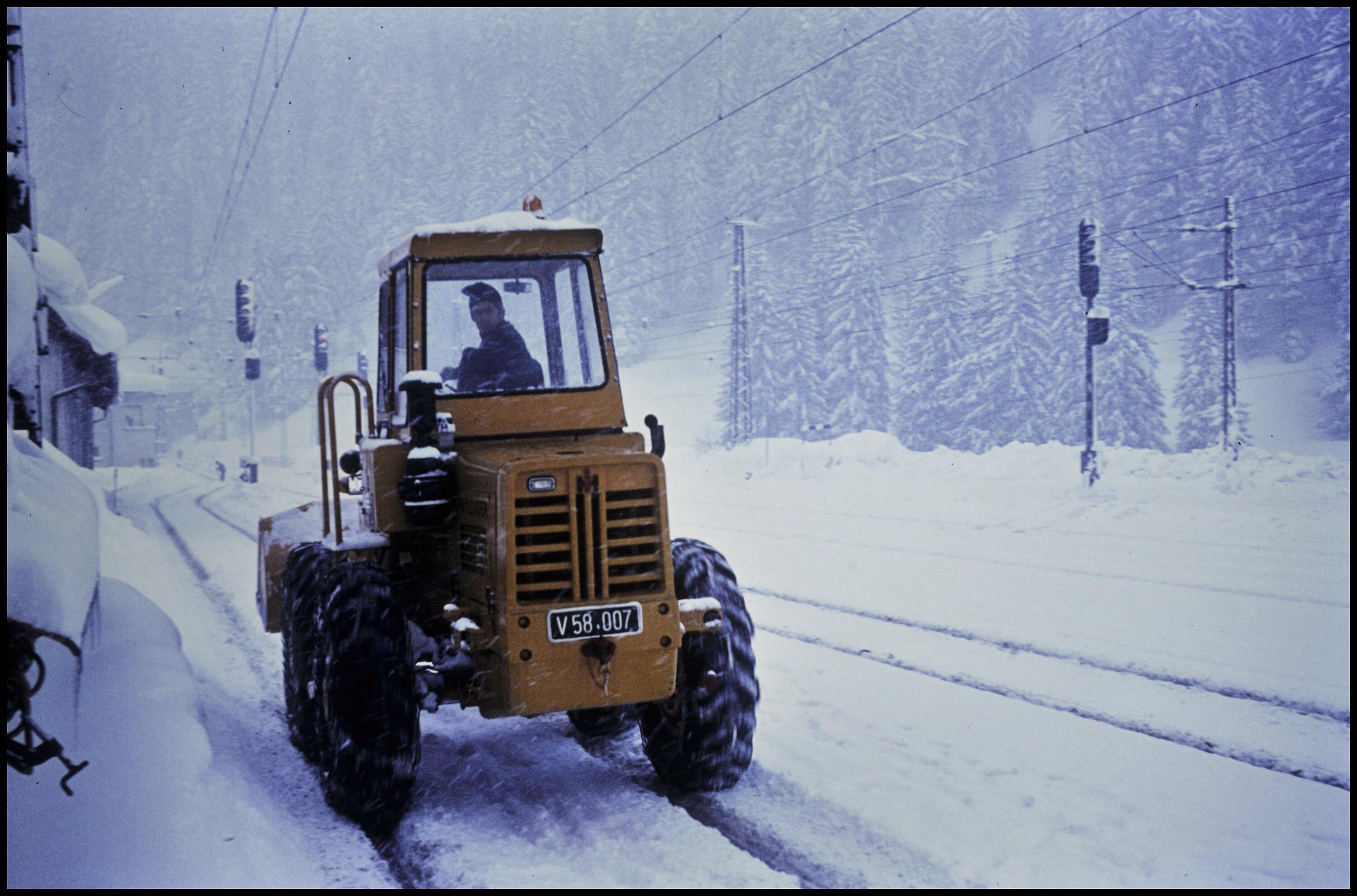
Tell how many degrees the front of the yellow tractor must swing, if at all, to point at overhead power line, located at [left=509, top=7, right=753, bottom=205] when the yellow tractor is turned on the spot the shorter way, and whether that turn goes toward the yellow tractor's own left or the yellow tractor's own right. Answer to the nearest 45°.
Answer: approximately 45° to the yellow tractor's own right

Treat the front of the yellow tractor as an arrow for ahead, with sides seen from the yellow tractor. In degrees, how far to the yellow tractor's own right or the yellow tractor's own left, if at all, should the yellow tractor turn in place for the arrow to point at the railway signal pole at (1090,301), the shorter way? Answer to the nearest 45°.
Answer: approximately 90° to the yellow tractor's own right

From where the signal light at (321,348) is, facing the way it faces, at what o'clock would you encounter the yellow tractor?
The yellow tractor is roughly at 12 o'clock from the signal light.

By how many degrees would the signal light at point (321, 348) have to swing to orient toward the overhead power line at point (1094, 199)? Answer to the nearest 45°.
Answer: approximately 90° to its left

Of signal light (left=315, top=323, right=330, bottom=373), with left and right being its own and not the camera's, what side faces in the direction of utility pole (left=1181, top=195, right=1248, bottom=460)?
left

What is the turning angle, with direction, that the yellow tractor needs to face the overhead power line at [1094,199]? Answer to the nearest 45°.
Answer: approximately 90° to its right

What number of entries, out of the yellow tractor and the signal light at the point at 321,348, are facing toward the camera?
1

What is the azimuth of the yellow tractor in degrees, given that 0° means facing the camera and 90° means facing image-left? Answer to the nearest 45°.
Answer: approximately 135°

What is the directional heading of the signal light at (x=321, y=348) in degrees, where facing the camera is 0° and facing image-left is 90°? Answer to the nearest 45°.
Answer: approximately 0°

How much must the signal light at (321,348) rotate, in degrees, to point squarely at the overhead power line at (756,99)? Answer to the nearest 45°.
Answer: approximately 45° to its left

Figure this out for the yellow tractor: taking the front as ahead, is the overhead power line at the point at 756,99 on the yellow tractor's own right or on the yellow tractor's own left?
on the yellow tractor's own right

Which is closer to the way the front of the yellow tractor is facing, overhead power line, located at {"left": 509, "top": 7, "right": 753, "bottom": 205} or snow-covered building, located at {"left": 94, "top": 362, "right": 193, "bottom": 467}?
the snow-covered building

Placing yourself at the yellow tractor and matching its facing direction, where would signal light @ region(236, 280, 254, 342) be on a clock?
The signal light is roughly at 1 o'clock from the yellow tractor.
